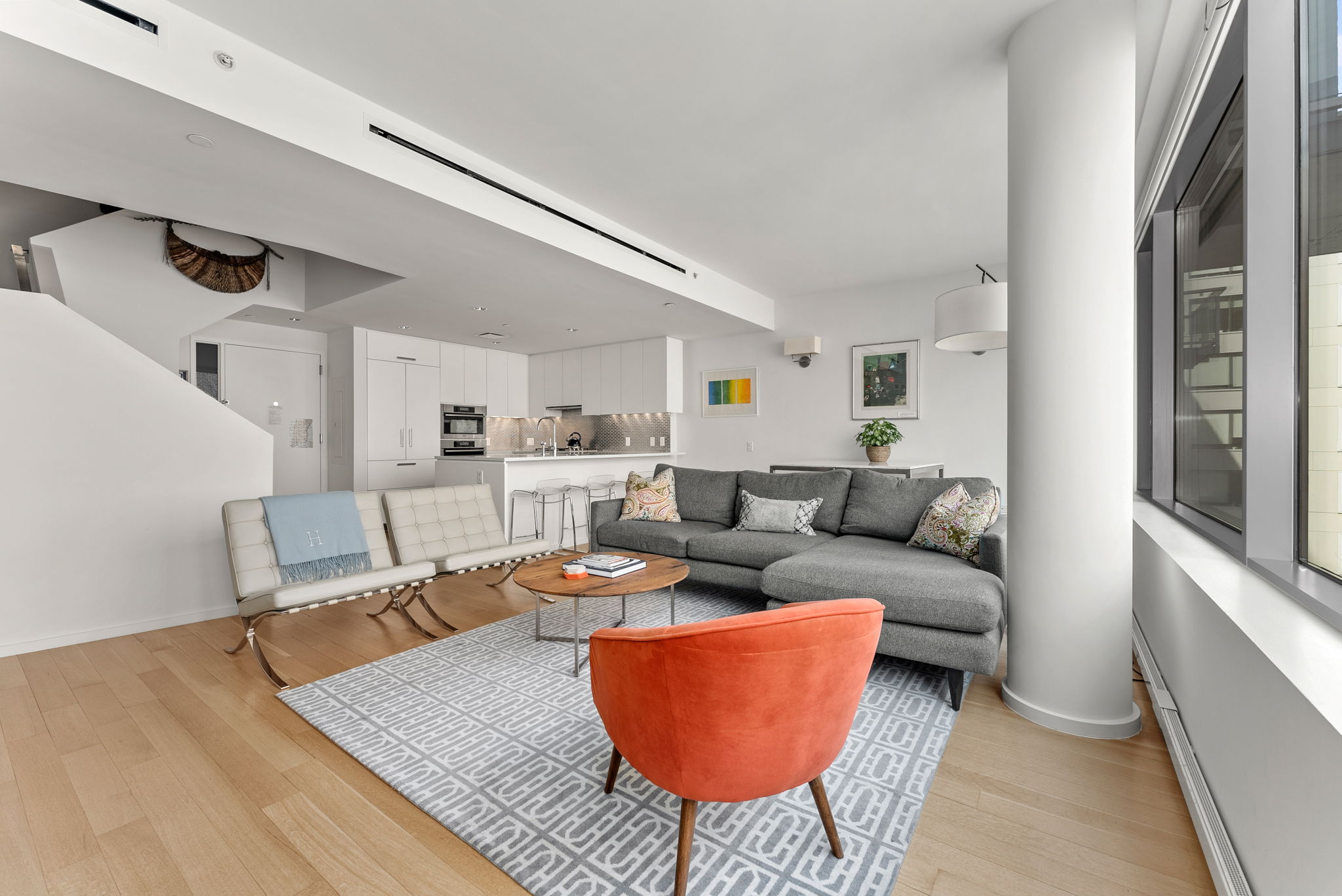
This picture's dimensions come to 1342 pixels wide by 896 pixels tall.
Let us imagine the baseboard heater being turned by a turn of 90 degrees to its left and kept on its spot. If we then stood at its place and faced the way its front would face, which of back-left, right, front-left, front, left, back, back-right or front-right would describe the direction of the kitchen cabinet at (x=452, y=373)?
right

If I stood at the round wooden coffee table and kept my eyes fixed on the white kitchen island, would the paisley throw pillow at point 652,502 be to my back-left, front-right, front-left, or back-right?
front-right

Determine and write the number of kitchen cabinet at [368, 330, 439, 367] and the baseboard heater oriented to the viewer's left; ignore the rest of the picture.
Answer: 1

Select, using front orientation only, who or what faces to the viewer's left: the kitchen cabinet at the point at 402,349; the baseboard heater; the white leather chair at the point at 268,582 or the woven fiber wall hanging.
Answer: the baseboard heater

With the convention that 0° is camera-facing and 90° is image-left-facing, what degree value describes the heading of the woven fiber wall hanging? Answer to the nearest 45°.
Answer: approximately 315°

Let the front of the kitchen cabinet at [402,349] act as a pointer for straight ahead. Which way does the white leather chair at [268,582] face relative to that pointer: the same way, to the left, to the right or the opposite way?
the same way

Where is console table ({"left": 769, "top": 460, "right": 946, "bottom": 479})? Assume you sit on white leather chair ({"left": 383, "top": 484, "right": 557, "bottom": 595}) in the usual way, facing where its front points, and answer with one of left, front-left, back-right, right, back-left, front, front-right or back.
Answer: front-left

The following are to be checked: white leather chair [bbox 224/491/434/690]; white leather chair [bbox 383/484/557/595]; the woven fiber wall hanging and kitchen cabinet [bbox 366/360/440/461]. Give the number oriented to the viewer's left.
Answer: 0

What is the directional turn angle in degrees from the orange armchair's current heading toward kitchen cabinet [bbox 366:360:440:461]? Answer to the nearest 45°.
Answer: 0° — it already faces it

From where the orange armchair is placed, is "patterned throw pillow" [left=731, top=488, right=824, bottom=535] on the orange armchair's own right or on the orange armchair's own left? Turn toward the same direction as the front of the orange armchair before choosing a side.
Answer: on the orange armchair's own right

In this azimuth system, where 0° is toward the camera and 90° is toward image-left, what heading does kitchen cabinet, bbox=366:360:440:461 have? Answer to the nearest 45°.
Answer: approximately 315°

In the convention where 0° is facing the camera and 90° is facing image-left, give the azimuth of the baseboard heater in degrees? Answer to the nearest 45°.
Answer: approximately 90°

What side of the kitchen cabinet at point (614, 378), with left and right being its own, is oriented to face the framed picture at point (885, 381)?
left

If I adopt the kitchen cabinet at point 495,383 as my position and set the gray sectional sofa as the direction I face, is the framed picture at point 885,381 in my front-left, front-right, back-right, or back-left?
front-left

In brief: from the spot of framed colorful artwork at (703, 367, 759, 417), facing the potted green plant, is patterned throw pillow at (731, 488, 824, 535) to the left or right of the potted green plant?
right

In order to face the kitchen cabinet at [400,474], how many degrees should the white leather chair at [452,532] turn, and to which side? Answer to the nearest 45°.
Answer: approximately 135° to its left
